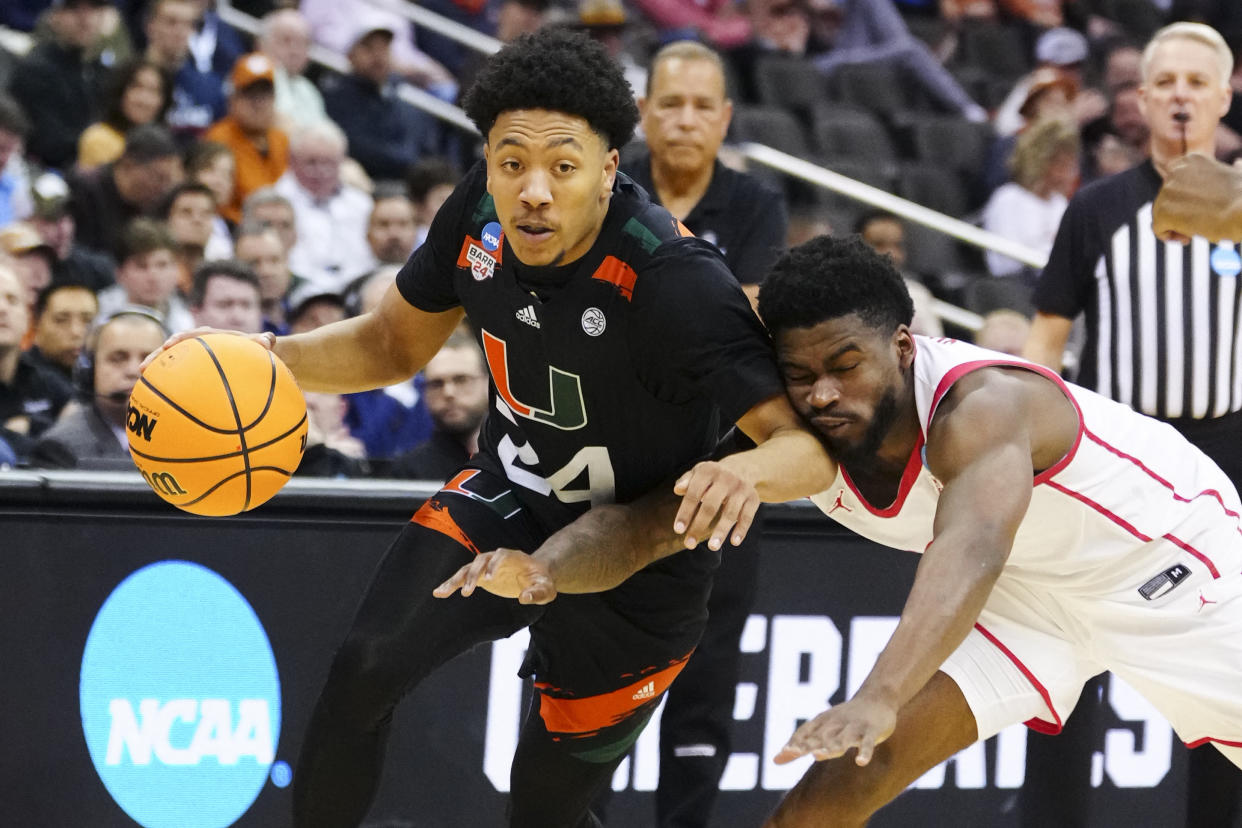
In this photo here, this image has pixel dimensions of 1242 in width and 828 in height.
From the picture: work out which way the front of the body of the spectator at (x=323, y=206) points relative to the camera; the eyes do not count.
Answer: toward the camera

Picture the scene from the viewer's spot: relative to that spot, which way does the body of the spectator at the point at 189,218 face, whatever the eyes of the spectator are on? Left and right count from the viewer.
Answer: facing the viewer and to the right of the viewer

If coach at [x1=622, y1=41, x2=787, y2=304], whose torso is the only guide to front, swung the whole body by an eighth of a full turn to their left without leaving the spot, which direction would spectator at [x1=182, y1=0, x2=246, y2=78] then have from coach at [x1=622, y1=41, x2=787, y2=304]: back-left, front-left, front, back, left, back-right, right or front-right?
back

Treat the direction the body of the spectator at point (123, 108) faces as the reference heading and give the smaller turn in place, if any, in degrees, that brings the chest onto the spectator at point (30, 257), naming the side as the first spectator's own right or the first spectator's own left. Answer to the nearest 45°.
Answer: approximately 45° to the first spectator's own right

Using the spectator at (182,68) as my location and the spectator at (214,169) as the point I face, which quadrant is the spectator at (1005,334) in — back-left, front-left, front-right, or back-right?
front-left

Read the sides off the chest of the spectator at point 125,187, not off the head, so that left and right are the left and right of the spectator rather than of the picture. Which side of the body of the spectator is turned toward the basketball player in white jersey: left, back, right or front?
front

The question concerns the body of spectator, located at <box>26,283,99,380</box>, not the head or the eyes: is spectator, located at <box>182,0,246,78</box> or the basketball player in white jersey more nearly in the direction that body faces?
the basketball player in white jersey

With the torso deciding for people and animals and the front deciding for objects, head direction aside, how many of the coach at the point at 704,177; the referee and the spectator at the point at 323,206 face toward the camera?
3

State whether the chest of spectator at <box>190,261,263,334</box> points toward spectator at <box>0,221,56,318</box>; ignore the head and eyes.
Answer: no

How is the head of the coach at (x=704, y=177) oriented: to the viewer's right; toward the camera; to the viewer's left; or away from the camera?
toward the camera

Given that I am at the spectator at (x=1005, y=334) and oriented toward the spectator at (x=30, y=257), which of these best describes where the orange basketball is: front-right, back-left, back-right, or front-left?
front-left

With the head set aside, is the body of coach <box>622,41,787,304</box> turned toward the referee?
no

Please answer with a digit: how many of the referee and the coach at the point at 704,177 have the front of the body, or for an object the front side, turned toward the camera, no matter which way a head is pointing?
2

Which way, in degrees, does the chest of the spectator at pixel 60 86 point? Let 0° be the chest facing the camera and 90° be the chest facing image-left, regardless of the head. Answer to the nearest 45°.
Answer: approximately 315°
